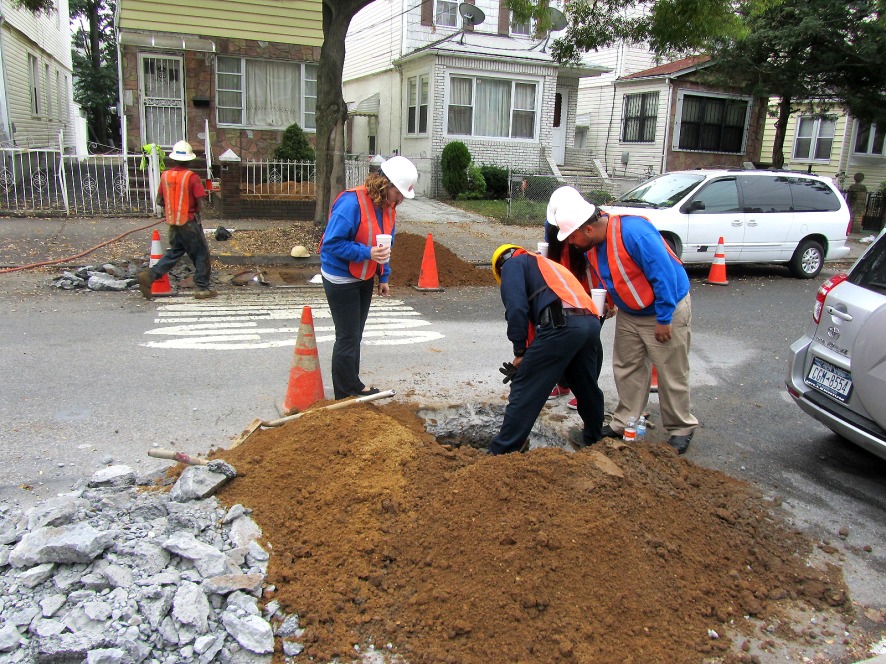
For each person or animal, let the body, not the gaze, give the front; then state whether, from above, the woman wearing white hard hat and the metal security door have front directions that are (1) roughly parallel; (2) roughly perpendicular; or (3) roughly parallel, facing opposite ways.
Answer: roughly perpendicular

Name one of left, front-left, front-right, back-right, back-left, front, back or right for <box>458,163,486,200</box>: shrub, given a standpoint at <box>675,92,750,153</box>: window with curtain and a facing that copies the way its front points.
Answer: front-right

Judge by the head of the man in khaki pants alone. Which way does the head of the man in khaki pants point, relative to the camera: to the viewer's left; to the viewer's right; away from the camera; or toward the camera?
to the viewer's left

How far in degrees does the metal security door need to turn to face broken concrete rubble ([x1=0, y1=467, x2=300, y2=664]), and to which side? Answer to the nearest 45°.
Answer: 0° — it already faces it

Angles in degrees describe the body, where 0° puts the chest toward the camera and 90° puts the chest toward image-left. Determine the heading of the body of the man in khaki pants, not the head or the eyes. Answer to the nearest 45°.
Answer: approximately 45°

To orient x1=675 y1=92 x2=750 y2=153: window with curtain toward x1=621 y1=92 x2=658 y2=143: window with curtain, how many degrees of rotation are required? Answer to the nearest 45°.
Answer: approximately 90° to its right

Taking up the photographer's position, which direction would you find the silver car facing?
facing away from the viewer and to the right of the viewer

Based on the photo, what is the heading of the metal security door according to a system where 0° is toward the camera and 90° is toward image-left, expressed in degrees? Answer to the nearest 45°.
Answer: approximately 0°

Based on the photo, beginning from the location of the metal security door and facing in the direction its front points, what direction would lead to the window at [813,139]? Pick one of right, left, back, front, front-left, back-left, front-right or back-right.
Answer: left

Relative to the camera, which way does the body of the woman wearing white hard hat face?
to the viewer's right

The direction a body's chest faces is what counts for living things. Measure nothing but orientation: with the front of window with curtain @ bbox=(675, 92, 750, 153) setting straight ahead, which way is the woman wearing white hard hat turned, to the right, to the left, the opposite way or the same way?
to the left

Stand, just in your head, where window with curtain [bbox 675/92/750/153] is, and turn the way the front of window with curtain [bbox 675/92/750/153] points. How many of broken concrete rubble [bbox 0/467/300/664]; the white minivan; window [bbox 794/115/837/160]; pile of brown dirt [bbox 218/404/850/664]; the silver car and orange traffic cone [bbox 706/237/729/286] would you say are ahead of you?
5

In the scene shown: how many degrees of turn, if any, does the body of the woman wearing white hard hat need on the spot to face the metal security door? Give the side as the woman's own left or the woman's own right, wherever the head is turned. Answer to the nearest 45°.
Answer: approximately 90° to the woman's own left

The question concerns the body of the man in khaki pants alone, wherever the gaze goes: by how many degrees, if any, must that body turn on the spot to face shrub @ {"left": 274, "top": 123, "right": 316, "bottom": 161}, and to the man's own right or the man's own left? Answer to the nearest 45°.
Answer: approximately 90° to the man's own right
